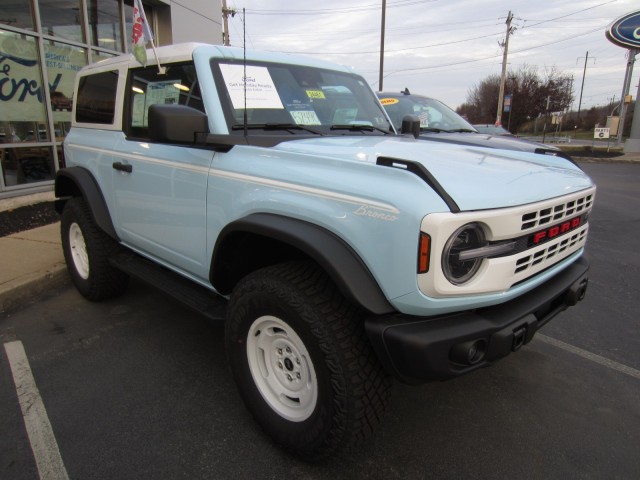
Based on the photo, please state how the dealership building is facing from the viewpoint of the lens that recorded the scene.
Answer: facing the viewer and to the right of the viewer

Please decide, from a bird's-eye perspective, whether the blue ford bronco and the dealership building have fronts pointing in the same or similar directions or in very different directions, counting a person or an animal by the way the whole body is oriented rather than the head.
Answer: same or similar directions

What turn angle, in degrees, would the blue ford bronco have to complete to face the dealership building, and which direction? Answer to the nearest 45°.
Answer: approximately 180°

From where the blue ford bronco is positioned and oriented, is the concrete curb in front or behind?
behind

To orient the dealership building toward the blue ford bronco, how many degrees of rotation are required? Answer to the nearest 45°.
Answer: approximately 45° to its right

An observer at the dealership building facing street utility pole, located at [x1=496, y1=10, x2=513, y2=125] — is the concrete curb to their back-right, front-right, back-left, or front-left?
back-right

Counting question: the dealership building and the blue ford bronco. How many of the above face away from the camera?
0

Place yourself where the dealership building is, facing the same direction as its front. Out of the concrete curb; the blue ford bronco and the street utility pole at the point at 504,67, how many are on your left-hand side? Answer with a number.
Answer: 1

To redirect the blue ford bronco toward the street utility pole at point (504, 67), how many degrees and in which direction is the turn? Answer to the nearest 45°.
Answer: approximately 135° to its left
